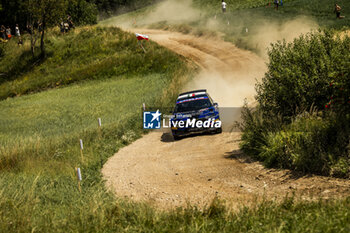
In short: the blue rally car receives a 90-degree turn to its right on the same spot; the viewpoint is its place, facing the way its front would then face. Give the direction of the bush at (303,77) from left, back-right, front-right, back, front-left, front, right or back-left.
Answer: back-left

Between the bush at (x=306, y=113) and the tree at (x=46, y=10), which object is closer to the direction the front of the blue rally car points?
the bush

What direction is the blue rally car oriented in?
toward the camera

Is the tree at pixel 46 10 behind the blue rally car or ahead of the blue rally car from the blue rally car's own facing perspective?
behind

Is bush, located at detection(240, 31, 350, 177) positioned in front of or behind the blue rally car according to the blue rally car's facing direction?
in front
